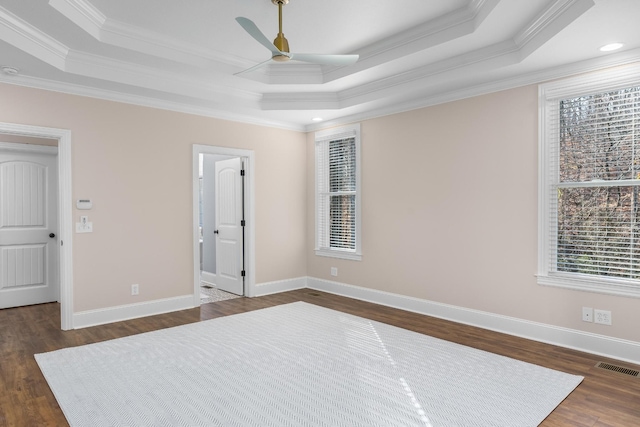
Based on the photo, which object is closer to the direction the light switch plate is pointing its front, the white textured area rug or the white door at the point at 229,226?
the white textured area rug

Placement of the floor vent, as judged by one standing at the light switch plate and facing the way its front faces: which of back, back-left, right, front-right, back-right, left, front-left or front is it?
front-left

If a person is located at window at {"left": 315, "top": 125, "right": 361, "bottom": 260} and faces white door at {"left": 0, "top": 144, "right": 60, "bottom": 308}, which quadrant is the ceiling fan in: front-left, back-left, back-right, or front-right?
front-left

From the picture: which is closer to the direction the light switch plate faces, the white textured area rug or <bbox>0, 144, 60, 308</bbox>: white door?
the white textured area rug

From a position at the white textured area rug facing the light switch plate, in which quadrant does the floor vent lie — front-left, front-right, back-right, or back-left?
back-right

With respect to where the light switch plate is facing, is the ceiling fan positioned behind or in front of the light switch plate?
in front

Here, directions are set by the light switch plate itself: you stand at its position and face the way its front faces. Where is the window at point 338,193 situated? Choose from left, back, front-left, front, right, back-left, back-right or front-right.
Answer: left

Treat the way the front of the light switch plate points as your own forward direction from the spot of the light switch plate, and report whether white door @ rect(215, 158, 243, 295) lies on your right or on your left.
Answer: on your left

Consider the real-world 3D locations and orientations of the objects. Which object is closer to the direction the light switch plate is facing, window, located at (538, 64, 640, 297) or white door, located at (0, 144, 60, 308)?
the window

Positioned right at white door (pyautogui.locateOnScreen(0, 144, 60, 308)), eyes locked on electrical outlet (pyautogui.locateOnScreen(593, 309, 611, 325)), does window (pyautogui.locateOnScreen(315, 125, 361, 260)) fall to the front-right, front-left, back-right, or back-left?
front-left

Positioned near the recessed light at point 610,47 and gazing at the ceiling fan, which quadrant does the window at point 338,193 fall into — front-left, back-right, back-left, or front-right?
front-right

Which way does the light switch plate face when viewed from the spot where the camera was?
facing the viewer

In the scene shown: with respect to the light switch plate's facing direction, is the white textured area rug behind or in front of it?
in front
